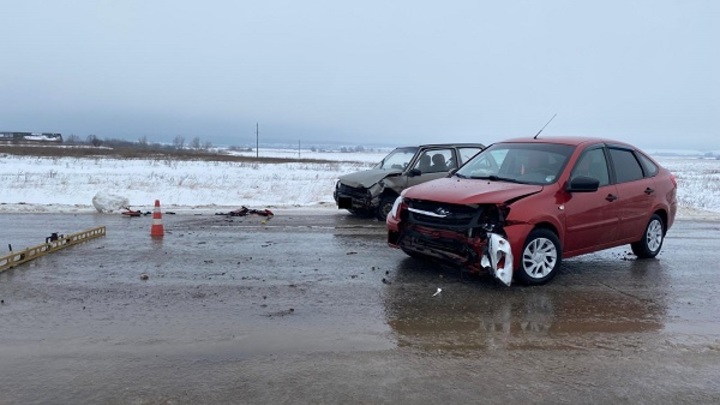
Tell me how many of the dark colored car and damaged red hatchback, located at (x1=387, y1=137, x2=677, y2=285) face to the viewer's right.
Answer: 0

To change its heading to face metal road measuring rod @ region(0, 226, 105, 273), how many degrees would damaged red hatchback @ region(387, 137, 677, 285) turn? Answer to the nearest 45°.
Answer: approximately 45° to its right

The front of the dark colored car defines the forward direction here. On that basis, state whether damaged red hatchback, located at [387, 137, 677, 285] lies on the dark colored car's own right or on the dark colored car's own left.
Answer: on the dark colored car's own left

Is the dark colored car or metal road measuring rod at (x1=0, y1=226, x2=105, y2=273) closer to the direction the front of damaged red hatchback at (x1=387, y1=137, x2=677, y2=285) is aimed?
the metal road measuring rod

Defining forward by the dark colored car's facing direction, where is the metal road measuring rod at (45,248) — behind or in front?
in front

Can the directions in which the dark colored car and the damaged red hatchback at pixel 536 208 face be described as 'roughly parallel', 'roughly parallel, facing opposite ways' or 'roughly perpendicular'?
roughly parallel

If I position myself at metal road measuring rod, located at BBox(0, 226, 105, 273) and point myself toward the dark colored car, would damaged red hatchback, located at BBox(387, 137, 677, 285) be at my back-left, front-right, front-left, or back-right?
front-right

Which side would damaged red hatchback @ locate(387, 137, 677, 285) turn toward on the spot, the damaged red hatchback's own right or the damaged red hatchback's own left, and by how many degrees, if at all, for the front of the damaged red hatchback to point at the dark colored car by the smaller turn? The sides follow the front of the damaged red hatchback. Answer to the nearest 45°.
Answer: approximately 90° to the damaged red hatchback's own right

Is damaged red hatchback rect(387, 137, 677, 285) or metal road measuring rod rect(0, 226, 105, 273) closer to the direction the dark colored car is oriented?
the metal road measuring rod

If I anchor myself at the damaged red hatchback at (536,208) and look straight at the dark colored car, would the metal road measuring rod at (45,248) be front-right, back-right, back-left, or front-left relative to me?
front-left

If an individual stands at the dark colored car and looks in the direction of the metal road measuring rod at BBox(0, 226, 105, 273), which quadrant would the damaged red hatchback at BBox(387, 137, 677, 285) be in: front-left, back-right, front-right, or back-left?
front-left

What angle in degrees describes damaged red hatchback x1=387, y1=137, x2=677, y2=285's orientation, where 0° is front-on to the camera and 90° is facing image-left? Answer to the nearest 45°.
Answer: approximately 45°

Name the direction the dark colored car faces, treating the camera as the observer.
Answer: facing the viewer and to the left of the viewer
